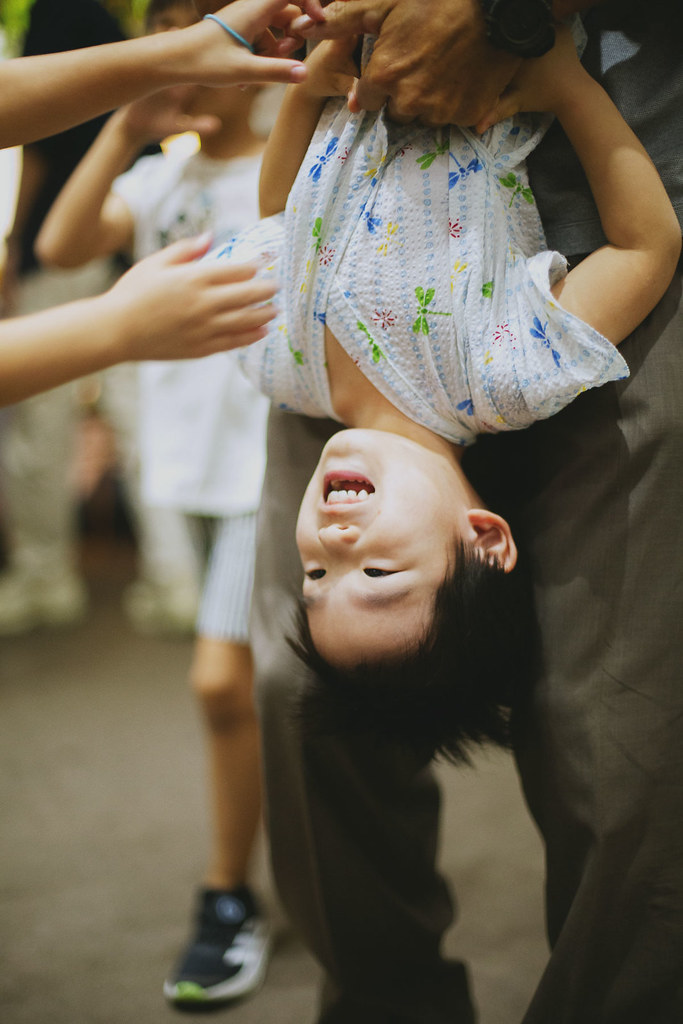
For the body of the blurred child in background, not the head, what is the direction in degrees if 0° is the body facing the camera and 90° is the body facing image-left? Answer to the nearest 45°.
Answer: approximately 45°

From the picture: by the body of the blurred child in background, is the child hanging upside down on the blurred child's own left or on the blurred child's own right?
on the blurred child's own left
